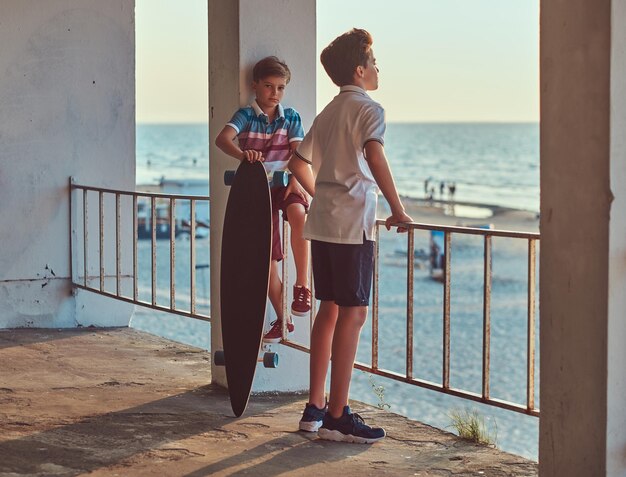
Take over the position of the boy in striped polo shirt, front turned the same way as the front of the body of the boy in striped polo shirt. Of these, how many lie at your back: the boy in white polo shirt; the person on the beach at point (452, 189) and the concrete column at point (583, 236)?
1

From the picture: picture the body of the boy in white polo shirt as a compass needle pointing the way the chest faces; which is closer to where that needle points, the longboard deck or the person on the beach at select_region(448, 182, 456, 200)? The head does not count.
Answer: the person on the beach

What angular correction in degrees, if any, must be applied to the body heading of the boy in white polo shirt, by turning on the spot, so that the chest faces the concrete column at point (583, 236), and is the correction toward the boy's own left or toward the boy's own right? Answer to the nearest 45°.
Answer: approximately 90° to the boy's own right

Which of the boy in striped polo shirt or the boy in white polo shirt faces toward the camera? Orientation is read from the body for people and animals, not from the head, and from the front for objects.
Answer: the boy in striped polo shirt

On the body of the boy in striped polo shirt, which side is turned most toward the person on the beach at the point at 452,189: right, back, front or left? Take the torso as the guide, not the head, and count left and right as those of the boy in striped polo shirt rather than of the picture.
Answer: back

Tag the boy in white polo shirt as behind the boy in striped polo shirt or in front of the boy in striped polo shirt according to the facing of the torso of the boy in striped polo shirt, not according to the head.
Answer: in front

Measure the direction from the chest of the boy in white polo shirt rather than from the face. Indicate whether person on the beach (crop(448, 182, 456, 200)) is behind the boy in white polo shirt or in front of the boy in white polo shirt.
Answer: in front

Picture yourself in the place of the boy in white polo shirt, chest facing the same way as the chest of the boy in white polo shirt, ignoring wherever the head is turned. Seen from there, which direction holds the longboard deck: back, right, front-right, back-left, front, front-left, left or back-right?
left

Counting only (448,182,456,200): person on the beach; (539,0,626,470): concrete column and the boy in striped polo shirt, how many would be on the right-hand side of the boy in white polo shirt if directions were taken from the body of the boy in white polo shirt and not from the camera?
1

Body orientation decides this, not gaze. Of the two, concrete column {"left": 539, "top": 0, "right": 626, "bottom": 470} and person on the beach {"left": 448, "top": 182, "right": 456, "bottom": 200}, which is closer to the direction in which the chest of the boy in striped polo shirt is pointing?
the concrete column

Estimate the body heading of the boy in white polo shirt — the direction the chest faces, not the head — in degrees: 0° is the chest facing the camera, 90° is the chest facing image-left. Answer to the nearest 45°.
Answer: approximately 225°

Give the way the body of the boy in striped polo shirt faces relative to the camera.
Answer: toward the camera
